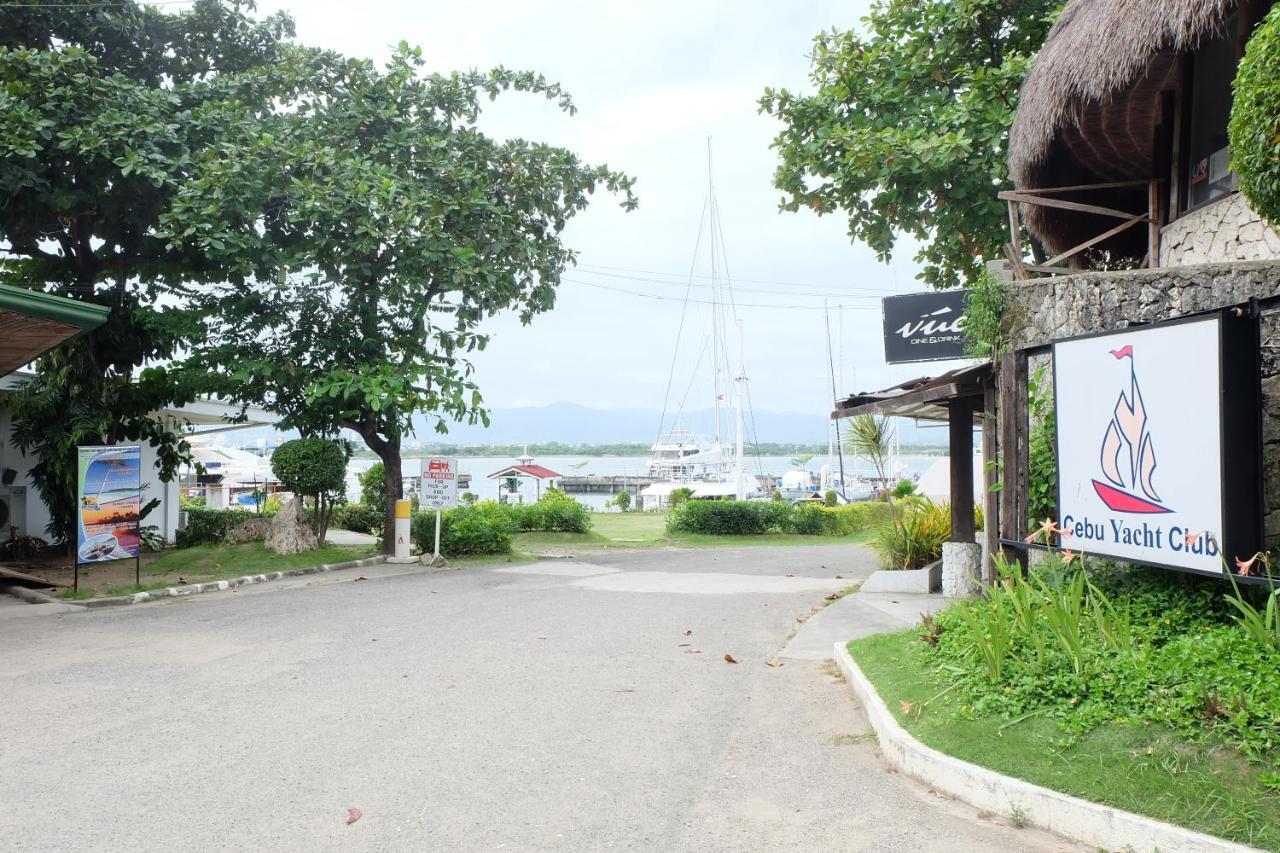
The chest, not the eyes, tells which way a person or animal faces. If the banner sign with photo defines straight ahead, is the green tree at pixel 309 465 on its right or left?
on its left

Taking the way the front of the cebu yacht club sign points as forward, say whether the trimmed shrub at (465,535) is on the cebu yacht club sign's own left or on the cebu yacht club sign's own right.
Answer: on the cebu yacht club sign's own right

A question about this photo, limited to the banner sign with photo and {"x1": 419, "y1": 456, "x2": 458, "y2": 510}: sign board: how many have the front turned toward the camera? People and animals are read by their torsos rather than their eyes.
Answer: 2

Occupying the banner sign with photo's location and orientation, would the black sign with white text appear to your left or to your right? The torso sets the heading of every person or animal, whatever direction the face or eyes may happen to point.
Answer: on your left

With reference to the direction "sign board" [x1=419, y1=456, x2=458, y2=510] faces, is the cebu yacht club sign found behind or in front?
in front

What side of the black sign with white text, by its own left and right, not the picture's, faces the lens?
front

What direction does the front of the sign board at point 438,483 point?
toward the camera

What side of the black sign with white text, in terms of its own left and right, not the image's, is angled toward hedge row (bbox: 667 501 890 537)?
back

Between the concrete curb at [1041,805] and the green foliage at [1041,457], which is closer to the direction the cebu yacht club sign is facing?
the concrete curb

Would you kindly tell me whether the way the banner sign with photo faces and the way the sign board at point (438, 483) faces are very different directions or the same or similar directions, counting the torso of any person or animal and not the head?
same or similar directions

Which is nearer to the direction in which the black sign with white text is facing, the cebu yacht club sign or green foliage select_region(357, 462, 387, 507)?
the cebu yacht club sign

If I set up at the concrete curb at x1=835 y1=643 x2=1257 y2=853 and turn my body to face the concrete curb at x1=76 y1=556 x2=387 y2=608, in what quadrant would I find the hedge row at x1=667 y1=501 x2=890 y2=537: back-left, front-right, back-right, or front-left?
front-right

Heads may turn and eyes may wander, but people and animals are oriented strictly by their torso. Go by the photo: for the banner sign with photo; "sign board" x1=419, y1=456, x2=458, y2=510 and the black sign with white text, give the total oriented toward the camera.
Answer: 3

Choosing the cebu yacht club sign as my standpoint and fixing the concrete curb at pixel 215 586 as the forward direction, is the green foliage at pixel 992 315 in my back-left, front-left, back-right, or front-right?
front-right

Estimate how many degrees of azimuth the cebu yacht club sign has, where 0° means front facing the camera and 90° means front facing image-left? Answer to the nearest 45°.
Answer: approximately 45°

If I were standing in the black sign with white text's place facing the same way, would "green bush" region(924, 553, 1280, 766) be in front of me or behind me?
in front

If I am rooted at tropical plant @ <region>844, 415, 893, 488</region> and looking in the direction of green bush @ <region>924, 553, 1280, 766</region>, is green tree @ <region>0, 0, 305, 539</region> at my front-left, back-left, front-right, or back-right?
front-right
